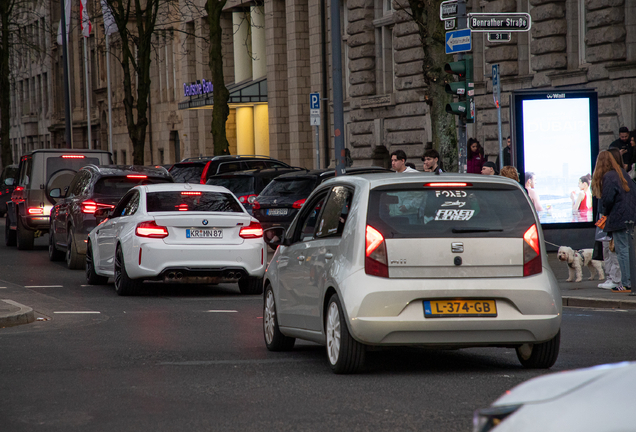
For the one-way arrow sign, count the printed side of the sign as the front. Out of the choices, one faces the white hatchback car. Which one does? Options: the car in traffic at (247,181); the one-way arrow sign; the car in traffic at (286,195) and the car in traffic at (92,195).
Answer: the one-way arrow sign

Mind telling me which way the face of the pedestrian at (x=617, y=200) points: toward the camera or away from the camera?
away from the camera

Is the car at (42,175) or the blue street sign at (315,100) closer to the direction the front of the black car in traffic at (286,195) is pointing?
the blue street sign

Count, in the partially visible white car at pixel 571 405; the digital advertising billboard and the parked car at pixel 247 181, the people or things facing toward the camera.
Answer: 1

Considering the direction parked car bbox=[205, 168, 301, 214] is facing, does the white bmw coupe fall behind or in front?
behind

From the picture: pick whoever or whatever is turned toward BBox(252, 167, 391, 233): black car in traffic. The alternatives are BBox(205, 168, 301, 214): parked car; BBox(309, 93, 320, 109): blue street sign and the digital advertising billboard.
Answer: the blue street sign

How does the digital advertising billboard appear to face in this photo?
toward the camera

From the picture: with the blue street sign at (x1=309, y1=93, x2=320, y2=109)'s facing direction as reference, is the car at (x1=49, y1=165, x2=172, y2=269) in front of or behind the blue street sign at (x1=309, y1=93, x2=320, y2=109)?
in front

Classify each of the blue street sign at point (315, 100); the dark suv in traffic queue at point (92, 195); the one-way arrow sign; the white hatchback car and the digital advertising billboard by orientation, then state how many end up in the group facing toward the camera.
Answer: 3

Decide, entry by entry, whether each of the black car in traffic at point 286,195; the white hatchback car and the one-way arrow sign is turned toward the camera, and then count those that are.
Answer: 1

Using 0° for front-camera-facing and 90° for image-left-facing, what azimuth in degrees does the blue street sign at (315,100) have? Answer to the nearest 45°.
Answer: approximately 0°

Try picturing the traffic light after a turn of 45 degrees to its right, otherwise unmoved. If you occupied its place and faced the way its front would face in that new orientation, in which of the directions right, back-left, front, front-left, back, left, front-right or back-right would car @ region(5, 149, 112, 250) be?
front

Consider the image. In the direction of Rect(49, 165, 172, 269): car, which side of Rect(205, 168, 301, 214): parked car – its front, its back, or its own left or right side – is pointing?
back
